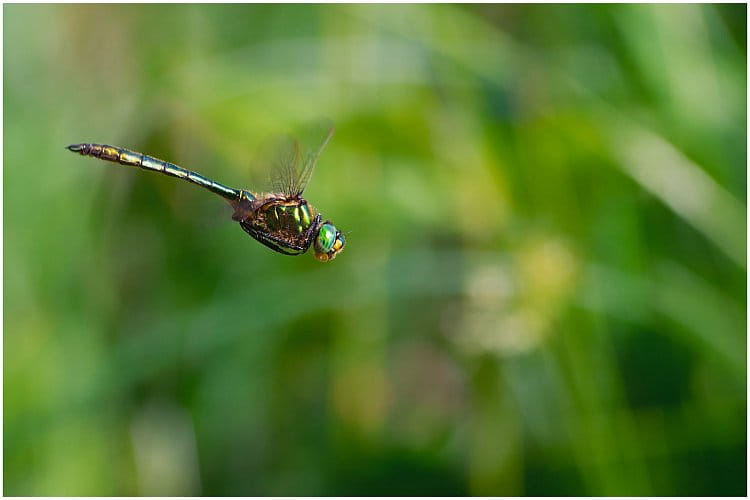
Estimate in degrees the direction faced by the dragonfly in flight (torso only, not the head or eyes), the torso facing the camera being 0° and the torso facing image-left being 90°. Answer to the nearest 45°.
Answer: approximately 270°
